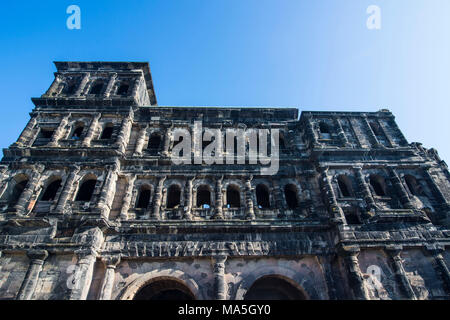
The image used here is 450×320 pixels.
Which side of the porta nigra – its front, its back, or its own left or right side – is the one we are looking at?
front
